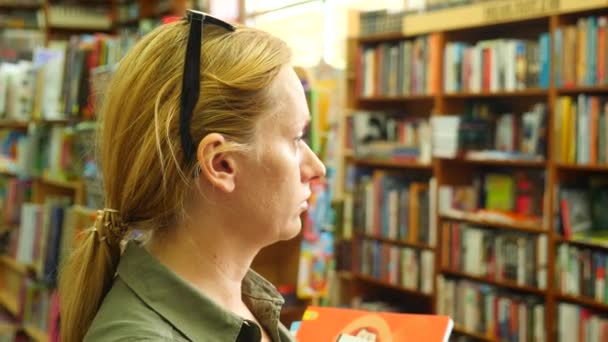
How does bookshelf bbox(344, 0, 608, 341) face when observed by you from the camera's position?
facing the viewer and to the left of the viewer

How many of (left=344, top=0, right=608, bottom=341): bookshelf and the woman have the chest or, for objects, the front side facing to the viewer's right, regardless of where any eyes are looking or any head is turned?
1

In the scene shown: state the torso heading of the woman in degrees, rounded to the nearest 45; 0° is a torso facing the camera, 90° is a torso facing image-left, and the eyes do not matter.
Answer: approximately 270°

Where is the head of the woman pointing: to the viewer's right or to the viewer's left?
to the viewer's right

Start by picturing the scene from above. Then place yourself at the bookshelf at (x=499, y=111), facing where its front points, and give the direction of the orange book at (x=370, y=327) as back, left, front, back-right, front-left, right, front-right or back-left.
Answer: front-left

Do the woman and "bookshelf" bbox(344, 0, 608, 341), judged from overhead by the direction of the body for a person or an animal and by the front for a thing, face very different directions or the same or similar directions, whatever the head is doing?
very different directions

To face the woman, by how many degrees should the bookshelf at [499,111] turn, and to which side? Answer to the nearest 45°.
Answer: approximately 45° to its left

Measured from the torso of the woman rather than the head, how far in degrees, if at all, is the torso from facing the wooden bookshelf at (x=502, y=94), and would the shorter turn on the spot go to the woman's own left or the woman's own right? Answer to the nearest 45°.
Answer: approximately 45° to the woman's own left

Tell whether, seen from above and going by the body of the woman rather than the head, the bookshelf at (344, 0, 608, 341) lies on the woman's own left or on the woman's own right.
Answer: on the woman's own left
